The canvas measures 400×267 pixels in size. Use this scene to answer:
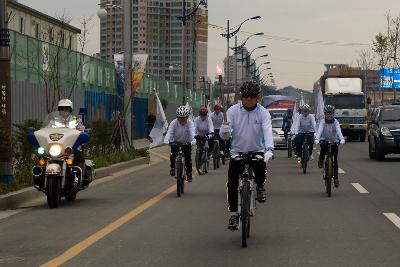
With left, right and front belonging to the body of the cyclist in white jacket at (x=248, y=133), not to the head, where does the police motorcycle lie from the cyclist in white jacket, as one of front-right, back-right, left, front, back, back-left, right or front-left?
back-right

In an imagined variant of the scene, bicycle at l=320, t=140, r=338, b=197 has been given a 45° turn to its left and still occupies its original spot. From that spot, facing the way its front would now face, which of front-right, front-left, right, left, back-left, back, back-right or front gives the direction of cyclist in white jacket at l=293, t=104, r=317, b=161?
back-left

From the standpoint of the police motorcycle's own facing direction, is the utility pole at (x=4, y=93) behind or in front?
behind

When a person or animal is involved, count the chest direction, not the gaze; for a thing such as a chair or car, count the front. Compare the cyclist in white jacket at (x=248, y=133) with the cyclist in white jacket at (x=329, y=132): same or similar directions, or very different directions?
same or similar directions

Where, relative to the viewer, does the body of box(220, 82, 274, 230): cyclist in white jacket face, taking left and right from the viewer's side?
facing the viewer

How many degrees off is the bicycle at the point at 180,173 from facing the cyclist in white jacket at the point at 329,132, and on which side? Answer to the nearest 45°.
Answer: approximately 90° to its left

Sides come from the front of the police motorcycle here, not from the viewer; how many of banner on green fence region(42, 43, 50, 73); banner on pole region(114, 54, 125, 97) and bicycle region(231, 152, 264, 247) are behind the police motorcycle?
2

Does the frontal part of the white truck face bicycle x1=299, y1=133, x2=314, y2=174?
yes

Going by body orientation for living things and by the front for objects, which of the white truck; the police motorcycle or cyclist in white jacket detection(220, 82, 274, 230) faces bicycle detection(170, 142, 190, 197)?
the white truck

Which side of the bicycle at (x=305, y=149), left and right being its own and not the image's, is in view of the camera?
front

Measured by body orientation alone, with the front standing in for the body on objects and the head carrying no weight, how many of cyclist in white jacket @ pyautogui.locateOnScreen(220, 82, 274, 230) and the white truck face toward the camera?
2

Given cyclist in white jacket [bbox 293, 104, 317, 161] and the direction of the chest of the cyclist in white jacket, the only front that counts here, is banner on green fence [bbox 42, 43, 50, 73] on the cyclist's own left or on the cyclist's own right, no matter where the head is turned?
on the cyclist's own right

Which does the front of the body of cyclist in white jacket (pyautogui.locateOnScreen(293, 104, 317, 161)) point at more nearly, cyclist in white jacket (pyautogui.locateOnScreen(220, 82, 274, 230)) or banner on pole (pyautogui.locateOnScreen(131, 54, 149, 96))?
the cyclist in white jacket

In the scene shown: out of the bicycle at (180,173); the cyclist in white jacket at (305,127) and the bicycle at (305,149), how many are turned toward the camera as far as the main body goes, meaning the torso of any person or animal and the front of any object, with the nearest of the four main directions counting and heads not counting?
3

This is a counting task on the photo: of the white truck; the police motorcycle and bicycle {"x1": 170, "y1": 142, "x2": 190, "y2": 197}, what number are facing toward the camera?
3

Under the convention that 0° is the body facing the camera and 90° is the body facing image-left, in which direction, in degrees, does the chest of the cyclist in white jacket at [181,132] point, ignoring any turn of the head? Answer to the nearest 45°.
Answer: approximately 0°

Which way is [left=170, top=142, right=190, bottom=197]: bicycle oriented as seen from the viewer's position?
toward the camera

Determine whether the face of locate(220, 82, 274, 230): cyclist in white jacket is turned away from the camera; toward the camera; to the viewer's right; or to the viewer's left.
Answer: toward the camera
